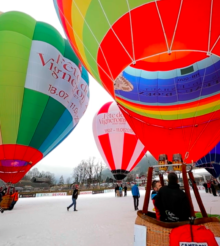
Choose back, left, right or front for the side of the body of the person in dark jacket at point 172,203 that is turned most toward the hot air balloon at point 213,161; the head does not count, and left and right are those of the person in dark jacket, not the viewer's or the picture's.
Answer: front

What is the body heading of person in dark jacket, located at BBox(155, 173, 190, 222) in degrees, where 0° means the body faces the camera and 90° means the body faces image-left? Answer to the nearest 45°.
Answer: approximately 180°

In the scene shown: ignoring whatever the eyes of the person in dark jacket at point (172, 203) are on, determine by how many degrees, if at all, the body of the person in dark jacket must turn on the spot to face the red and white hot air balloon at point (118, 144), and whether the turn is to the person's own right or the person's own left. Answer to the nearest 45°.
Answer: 0° — they already face it
